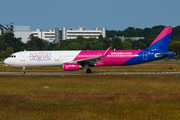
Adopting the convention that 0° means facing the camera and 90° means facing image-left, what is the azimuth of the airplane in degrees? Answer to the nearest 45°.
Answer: approximately 90°
